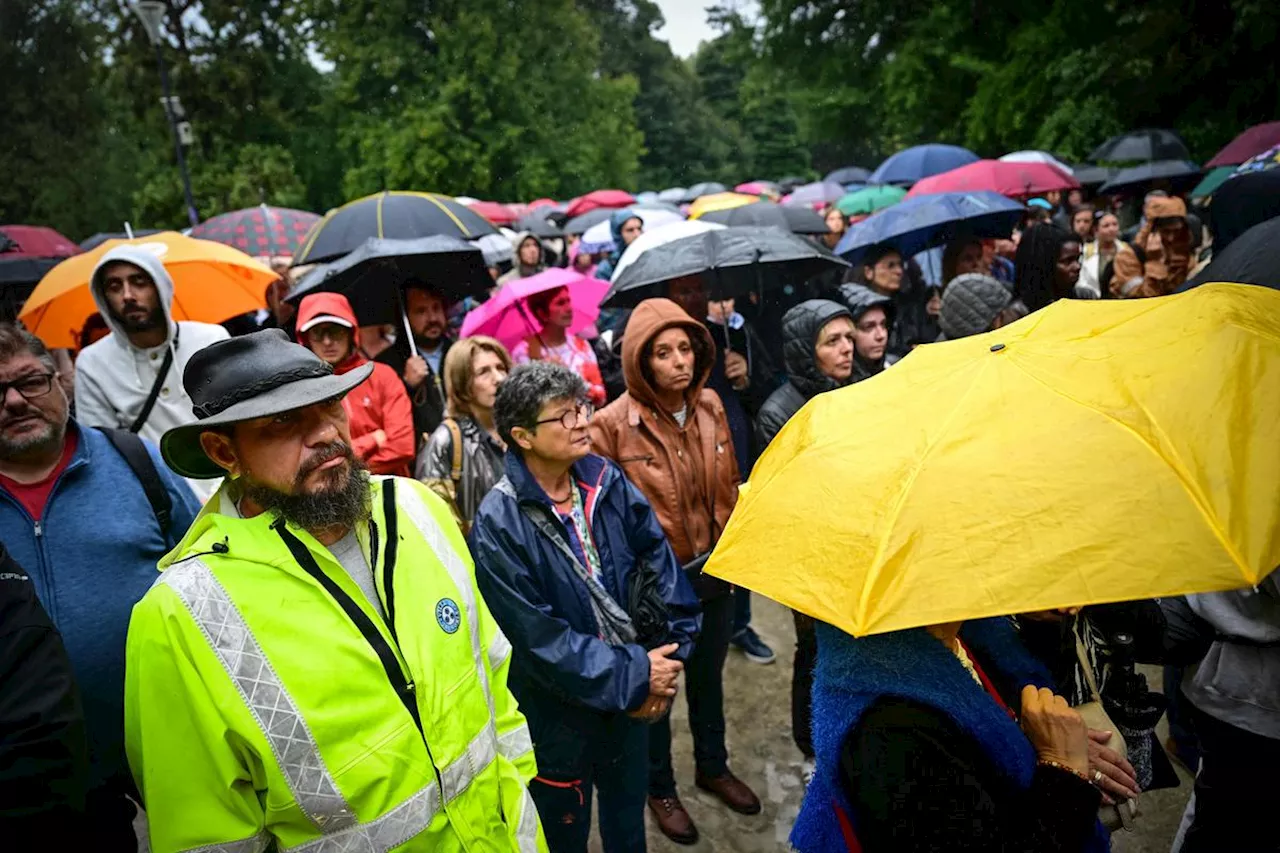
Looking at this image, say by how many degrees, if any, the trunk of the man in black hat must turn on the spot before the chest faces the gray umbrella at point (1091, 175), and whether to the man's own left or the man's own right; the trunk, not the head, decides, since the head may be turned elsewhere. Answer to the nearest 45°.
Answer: approximately 90° to the man's own left

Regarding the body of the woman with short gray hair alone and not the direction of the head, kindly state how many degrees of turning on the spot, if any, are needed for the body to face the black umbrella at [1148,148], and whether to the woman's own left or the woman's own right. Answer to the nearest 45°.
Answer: approximately 90° to the woman's own left

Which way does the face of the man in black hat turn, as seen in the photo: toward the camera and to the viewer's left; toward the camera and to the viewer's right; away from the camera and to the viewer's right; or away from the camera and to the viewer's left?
toward the camera and to the viewer's right

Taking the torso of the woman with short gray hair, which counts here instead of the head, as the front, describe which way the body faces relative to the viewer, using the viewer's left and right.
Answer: facing the viewer and to the right of the viewer

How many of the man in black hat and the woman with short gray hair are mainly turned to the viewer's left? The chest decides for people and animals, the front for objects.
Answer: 0

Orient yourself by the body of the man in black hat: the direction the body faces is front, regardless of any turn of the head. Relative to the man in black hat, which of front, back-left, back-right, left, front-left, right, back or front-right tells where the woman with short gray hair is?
left

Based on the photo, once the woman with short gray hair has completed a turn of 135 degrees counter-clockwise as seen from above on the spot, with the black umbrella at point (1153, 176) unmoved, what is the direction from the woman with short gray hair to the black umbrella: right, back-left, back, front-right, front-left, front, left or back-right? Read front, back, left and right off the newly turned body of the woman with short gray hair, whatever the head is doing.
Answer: front-right

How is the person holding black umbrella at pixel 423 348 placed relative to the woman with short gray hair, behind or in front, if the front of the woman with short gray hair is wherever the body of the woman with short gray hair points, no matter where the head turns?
behind

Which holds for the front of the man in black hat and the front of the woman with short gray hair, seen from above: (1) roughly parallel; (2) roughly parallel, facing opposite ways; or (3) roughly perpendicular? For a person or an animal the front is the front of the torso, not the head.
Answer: roughly parallel

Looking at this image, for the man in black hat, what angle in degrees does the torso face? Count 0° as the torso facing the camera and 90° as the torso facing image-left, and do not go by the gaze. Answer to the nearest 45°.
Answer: approximately 315°

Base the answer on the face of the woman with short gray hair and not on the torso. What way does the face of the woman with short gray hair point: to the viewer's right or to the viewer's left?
to the viewer's right
